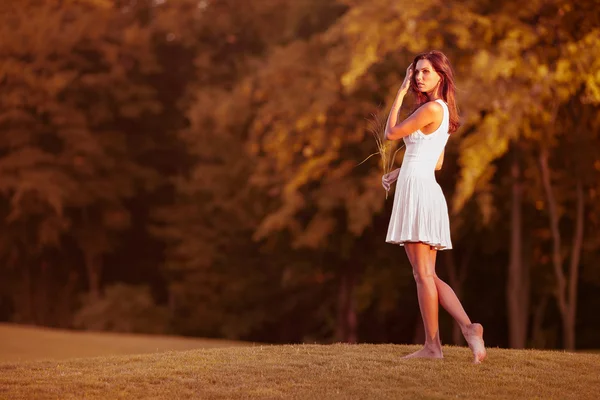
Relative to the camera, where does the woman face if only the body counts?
to the viewer's left

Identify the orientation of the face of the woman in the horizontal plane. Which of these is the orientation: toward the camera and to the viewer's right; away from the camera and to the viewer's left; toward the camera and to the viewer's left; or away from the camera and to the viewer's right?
toward the camera and to the viewer's left

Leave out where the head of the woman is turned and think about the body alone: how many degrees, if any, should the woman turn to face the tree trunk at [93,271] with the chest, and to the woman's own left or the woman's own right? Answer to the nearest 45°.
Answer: approximately 45° to the woman's own right

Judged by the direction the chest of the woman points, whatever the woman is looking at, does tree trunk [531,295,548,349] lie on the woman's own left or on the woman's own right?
on the woman's own right

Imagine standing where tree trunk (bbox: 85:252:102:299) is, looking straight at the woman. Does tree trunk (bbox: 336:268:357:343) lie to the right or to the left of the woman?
left

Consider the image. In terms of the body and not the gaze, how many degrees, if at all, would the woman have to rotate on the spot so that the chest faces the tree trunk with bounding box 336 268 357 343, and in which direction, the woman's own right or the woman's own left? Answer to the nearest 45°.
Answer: approximately 90° to the woman's own right

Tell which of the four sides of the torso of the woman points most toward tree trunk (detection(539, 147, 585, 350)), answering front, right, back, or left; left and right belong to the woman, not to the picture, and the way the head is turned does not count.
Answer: right

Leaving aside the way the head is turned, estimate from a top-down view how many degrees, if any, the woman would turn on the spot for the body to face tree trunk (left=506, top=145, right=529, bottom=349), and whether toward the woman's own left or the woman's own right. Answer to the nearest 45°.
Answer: approximately 90° to the woman's own right
